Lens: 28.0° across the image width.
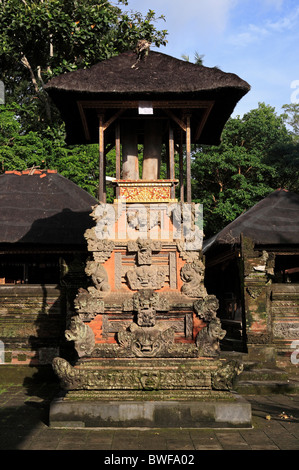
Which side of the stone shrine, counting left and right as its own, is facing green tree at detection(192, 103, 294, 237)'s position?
back

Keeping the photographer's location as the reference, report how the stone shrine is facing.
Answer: facing the viewer
